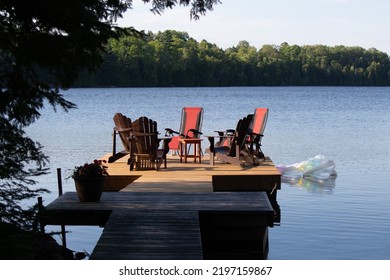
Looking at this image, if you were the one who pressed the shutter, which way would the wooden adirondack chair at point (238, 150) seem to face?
facing away from the viewer and to the left of the viewer

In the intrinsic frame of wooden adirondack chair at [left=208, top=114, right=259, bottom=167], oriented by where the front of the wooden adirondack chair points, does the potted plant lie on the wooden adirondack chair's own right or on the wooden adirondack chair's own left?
on the wooden adirondack chair's own left

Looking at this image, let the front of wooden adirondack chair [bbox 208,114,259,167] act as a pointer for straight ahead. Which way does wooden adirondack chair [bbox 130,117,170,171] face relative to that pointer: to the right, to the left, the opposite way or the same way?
to the right

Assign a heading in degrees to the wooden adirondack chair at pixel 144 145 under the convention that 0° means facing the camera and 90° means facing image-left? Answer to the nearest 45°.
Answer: approximately 225°

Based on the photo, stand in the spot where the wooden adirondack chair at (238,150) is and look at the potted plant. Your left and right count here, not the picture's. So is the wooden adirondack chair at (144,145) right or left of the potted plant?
right
